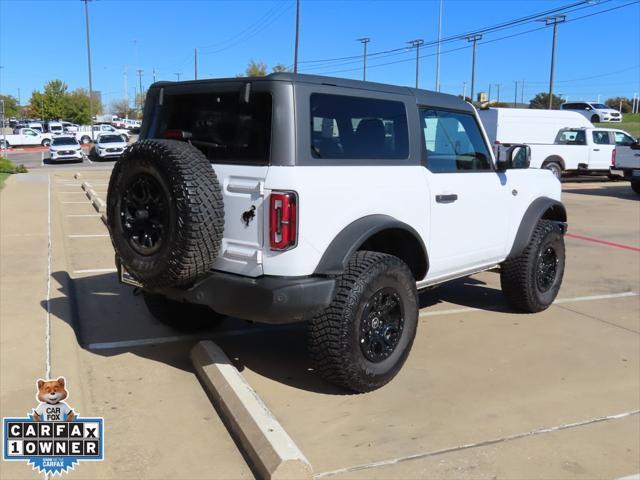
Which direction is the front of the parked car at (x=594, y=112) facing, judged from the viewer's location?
facing the viewer and to the right of the viewer

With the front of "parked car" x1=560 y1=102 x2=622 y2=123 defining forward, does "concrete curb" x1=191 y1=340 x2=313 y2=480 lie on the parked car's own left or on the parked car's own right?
on the parked car's own right

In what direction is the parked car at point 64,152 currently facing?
toward the camera

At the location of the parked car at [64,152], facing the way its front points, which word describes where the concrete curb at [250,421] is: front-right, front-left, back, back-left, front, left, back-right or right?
front

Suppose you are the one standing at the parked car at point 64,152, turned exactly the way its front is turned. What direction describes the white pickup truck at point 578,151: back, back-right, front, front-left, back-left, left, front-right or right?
front-left

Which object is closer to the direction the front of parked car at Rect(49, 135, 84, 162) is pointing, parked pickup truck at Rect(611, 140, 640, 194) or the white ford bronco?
the white ford bronco

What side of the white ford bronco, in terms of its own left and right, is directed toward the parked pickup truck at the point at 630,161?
front

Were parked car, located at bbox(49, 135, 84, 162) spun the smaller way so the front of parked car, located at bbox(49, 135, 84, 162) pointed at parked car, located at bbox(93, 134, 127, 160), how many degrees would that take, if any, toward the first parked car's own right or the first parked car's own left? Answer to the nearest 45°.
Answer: approximately 90° to the first parked car's own left

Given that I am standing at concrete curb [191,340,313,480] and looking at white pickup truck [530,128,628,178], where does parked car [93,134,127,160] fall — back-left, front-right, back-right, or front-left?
front-left

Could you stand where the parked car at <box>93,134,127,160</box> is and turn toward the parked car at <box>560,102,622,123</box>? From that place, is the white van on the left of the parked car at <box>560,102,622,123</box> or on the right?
right
